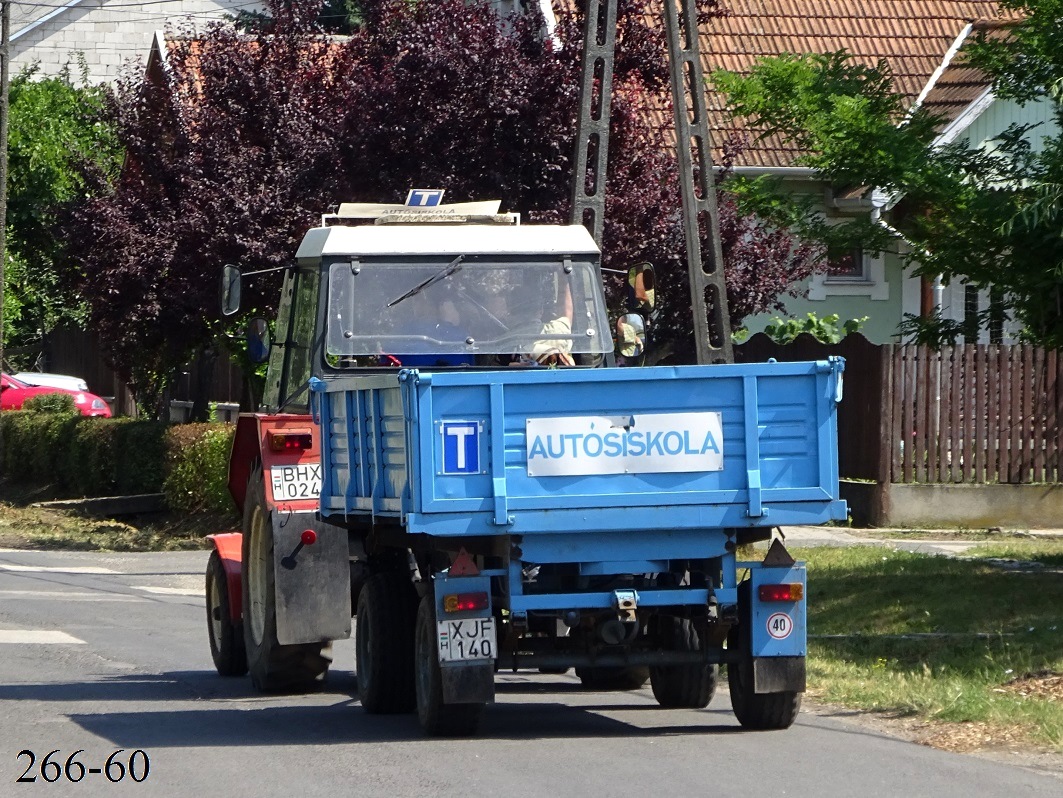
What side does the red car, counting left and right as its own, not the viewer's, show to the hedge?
right

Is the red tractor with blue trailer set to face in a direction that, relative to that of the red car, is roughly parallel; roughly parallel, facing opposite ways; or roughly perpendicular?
roughly perpendicular

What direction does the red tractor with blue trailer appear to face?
away from the camera

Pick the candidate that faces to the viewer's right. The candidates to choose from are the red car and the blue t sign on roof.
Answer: the red car

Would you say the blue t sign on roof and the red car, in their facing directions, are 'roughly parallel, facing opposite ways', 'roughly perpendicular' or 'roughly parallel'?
roughly perpendicular

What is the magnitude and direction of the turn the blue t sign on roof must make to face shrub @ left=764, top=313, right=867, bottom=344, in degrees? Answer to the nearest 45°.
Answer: approximately 135° to its left

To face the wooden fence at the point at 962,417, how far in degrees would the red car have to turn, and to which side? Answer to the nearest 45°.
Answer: approximately 45° to its right

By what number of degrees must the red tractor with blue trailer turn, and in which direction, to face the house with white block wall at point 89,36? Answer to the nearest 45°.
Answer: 0° — it already faces it

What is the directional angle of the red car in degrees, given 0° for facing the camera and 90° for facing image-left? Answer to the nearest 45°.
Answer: approximately 270°
